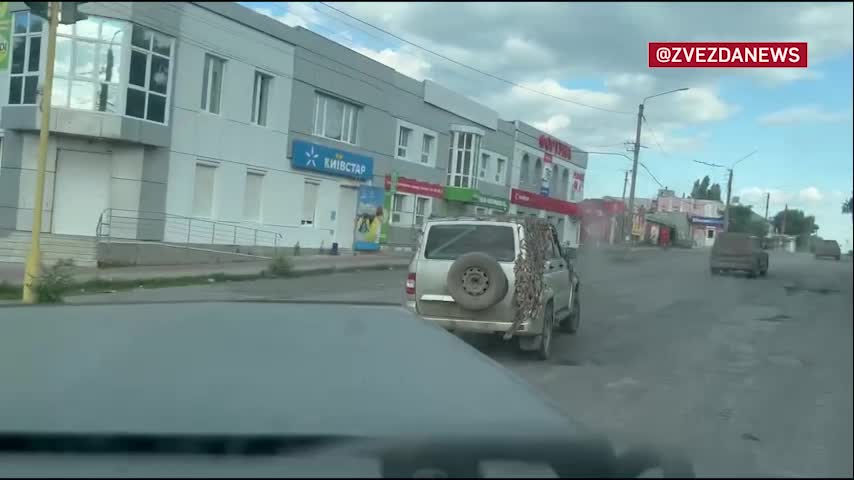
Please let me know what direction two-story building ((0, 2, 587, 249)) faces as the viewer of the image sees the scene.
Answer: facing the viewer and to the right of the viewer

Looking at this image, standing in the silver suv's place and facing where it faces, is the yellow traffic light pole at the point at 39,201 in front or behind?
behind

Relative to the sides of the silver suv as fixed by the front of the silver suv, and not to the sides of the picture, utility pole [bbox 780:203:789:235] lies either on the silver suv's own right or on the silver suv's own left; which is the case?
on the silver suv's own right

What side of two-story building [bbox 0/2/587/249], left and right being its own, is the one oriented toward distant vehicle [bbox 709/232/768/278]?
front

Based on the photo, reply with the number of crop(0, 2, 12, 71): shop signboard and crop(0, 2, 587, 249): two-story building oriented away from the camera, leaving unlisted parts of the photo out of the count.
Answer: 0

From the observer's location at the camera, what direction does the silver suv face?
facing away from the viewer and to the right of the viewer

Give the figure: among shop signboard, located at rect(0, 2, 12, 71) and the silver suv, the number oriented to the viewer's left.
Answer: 0

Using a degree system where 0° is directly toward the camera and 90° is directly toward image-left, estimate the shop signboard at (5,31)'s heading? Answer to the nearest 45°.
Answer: approximately 315°

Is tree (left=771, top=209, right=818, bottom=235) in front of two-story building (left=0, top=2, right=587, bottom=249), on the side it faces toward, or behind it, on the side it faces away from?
in front
